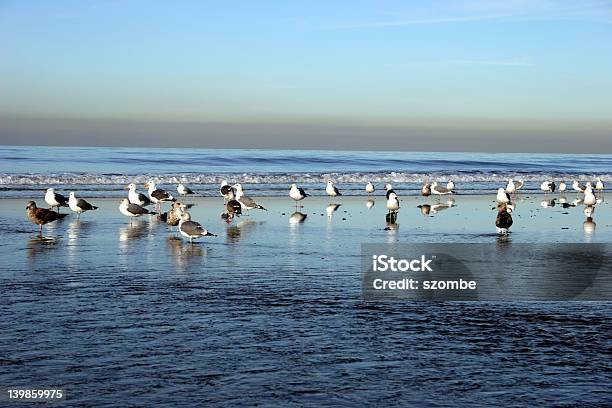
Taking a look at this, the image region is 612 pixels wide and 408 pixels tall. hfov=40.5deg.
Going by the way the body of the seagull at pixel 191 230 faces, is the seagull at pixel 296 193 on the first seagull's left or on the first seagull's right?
on the first seagull's right

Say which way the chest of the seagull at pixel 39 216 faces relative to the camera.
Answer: to the viewer's left

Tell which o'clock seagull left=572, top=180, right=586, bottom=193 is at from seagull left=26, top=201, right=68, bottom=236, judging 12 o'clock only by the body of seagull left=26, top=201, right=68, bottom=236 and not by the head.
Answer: seagull left=572, top=180, right=586, bottom=193 is roughly at 5 o'clock from seagull left=26, top=201, right=68, bottom=236.

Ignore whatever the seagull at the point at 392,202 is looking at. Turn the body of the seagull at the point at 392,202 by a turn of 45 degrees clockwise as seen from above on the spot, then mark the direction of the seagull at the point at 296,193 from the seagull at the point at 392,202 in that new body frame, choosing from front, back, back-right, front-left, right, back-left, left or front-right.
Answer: right

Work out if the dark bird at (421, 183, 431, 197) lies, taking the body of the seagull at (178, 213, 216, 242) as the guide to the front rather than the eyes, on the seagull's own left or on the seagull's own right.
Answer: on the seagull's own right

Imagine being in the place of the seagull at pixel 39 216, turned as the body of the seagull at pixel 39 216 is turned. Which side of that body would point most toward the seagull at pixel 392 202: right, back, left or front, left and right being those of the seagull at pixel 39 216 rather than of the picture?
back

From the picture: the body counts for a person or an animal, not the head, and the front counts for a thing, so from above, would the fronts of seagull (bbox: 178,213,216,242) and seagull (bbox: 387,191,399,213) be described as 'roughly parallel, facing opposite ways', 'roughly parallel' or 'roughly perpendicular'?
roughly perpendicular

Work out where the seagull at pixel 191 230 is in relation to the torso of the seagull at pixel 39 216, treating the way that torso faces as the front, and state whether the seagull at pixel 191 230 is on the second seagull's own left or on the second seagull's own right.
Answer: on the second seagull's own left

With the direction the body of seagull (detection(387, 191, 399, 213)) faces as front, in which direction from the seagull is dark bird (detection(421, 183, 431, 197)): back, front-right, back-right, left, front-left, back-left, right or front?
back
